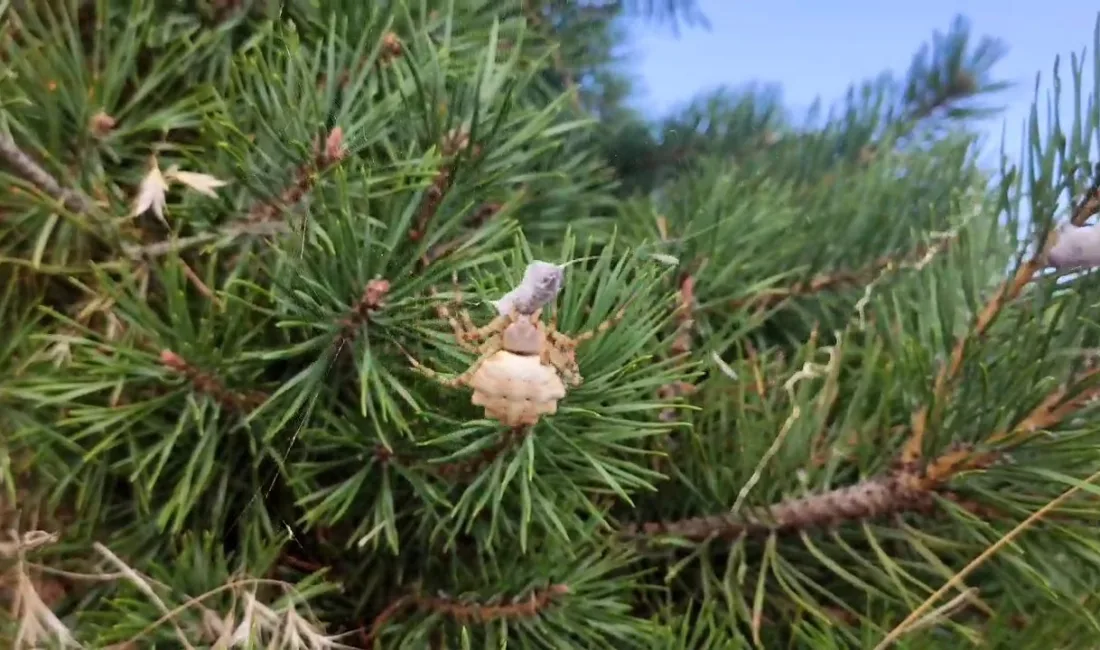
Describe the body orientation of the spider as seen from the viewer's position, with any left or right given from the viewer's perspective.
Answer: facing away from the viewer
